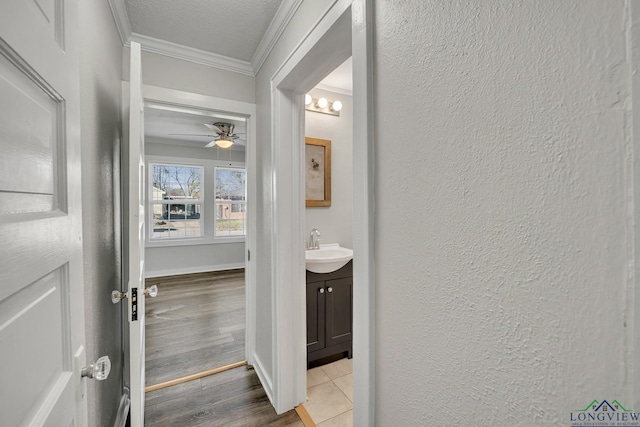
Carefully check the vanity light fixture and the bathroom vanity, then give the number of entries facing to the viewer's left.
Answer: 0

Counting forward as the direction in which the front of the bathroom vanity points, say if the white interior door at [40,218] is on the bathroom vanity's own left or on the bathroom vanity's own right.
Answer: on the bathroom vanity's own right

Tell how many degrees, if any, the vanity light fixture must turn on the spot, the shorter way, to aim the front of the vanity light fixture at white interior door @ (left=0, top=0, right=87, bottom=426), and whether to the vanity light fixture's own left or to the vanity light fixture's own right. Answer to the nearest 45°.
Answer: approximately 45° to the vanity light fixture's own right

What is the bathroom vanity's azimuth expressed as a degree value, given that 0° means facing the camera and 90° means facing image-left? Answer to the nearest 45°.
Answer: approximately 315°
